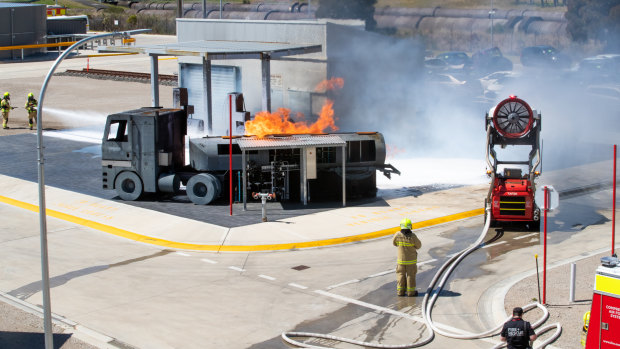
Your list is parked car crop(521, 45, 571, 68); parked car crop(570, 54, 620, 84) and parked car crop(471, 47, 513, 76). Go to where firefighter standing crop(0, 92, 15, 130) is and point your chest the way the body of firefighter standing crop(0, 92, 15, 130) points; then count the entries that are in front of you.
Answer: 3

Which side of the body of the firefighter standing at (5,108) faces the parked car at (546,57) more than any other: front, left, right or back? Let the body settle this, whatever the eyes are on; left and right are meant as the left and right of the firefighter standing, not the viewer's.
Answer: front

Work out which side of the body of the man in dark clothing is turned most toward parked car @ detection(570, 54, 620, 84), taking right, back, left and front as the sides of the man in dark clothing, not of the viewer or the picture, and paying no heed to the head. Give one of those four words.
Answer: front

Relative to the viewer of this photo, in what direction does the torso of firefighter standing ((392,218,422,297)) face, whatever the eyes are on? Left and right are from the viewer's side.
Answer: facing away from the viewer

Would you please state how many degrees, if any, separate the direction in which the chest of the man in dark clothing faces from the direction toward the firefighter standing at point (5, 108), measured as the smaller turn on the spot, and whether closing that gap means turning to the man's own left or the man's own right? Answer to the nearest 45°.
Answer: approximately 45° to the man's own left

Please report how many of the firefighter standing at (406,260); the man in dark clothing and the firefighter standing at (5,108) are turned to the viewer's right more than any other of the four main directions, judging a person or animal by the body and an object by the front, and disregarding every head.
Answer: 1

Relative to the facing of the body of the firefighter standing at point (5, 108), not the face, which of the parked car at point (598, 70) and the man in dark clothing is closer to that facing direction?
the parked car

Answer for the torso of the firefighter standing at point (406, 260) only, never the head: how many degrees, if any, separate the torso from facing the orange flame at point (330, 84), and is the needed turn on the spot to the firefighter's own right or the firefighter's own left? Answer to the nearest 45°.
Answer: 0° — they already face it

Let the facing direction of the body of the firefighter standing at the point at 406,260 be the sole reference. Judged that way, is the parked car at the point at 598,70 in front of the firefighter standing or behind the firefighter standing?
in front

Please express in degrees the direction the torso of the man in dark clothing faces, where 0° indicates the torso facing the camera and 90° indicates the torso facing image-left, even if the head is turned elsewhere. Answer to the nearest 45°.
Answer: approximately 180°

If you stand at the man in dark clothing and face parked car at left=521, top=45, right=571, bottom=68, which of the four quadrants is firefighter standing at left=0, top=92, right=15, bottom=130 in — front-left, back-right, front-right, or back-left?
front-left

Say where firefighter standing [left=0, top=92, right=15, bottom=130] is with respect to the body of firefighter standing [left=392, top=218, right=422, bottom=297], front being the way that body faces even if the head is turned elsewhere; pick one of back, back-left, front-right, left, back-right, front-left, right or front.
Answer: front-left

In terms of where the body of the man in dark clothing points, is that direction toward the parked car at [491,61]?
yes

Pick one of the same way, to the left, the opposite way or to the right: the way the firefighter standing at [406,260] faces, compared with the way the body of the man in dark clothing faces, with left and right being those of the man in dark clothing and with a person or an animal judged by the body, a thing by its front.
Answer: the same way

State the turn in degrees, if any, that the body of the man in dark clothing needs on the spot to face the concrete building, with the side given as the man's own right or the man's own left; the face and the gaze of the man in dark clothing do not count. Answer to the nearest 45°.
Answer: approximately 45° to the man's own left

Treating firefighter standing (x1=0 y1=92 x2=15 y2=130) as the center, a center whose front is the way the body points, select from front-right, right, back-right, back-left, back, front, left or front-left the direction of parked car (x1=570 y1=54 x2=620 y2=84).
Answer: front

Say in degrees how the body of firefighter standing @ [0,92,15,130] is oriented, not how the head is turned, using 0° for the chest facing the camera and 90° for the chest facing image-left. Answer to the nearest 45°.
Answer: approximately 270°
